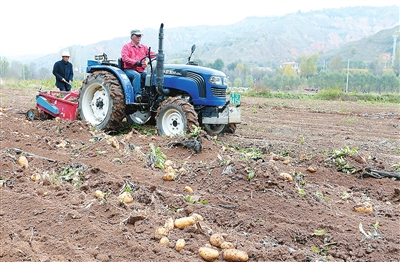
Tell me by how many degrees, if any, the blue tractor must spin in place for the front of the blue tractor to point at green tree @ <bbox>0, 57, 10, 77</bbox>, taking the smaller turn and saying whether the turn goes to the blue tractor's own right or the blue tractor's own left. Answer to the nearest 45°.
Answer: approximately 180°

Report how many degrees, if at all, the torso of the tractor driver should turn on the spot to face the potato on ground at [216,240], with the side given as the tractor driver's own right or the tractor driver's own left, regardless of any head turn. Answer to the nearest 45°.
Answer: approximately 45° to the tractor driver's own right

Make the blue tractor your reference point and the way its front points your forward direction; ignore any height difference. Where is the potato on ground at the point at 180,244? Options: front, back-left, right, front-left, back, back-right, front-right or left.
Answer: front-right

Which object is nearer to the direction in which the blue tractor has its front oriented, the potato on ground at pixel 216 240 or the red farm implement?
the potato on ground

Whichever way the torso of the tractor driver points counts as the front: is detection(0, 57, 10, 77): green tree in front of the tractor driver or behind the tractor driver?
behind

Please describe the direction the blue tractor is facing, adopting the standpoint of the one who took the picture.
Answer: facing the viewer and to the right of the viewer

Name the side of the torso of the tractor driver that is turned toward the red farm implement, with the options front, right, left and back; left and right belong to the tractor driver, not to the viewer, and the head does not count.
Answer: back

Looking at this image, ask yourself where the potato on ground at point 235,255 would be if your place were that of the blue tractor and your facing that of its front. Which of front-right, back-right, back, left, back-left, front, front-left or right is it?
front-right

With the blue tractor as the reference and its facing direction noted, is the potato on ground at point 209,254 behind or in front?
in front

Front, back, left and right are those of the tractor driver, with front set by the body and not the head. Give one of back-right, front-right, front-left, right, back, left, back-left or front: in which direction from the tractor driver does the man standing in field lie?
back

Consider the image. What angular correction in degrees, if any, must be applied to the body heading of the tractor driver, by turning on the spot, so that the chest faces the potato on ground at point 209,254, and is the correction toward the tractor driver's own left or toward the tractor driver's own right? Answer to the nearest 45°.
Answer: approximately 45° to the tractor driver's own right

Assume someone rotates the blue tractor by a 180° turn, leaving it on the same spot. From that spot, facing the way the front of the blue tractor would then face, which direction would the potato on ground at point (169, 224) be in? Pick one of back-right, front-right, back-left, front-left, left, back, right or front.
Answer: back-left

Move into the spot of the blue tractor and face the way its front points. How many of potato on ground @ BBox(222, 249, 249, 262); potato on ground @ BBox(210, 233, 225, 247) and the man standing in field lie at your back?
1
